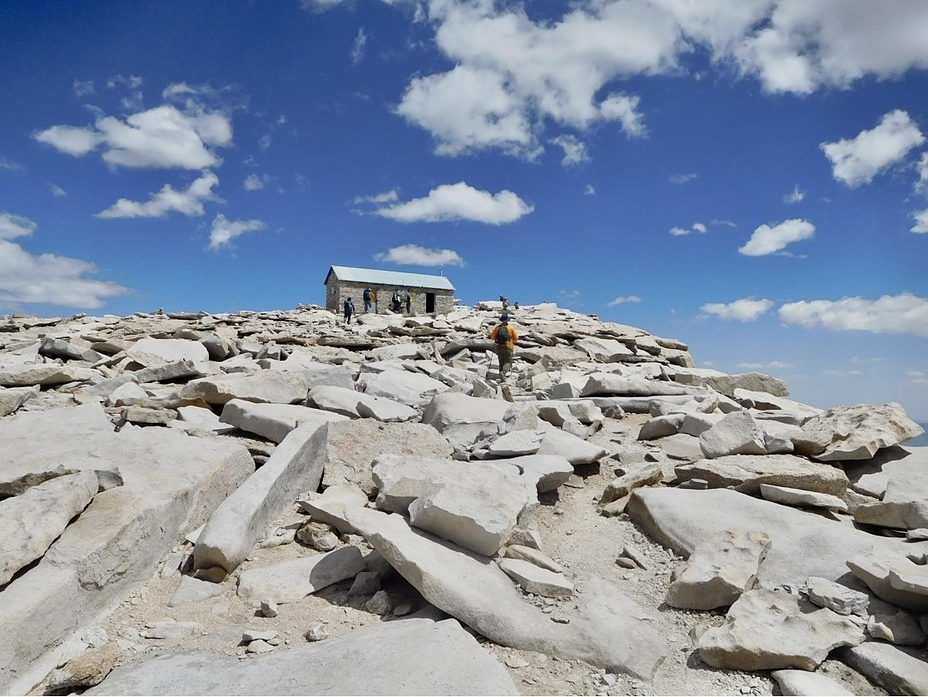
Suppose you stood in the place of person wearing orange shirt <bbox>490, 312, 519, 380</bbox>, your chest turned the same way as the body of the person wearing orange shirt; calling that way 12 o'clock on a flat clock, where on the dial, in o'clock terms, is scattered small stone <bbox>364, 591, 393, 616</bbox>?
The scattered small stone is roughly at 6 o'clock from the person wearing orange shirt.

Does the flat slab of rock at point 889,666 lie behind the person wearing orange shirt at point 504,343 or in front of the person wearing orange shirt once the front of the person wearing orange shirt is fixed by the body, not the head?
behind

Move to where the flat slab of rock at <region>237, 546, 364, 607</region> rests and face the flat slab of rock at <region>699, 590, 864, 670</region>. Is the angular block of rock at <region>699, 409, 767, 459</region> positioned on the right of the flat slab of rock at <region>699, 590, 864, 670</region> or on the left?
left

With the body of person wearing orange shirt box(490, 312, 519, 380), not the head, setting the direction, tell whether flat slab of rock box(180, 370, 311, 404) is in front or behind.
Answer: behind

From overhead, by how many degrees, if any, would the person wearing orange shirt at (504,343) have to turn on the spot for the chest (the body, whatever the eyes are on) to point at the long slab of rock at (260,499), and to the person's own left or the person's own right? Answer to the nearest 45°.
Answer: approximately 180°

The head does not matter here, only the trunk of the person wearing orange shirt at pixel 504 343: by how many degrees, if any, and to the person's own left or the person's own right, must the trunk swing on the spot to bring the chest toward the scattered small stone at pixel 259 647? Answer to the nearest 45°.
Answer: approximately 180°

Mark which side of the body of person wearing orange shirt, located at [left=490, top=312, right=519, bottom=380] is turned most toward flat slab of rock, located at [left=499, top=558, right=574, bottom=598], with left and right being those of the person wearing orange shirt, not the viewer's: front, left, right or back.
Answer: back

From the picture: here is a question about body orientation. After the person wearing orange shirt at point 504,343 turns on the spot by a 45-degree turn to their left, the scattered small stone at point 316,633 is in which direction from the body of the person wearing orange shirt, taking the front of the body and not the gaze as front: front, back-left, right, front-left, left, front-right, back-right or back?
back-left

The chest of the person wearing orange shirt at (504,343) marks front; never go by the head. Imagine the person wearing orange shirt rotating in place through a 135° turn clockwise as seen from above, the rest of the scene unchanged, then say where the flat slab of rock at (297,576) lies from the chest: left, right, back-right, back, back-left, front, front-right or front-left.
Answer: front-right

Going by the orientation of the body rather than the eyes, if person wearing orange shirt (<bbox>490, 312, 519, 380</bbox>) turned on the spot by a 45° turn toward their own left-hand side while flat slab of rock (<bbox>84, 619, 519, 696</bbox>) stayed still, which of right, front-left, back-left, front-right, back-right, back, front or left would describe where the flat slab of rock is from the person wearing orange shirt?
back-left

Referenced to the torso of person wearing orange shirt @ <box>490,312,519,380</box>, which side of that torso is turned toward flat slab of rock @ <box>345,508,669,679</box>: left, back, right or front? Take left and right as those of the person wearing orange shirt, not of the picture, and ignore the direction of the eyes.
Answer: back

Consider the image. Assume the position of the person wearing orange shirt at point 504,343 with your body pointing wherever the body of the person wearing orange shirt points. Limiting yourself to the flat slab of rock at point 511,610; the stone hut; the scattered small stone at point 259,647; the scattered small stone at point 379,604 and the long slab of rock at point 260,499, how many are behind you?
4

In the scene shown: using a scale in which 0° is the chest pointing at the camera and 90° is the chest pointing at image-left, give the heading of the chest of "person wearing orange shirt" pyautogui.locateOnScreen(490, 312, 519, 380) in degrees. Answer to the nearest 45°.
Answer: approximately 180°

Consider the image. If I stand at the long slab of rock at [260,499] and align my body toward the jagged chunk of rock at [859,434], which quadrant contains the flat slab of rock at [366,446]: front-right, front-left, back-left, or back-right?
front-left

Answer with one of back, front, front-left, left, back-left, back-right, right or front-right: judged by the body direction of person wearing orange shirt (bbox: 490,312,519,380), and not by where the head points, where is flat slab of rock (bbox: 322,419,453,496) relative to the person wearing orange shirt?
back

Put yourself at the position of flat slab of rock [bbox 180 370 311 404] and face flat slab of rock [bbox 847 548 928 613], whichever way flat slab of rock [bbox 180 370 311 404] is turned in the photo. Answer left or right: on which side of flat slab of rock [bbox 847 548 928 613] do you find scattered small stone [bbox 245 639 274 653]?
right

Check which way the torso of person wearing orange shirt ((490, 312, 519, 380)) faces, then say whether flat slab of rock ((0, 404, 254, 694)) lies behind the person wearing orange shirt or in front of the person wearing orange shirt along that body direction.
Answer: behind

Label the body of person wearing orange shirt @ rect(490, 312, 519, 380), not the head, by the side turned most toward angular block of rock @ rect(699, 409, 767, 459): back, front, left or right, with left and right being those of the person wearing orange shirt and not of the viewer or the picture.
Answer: back
